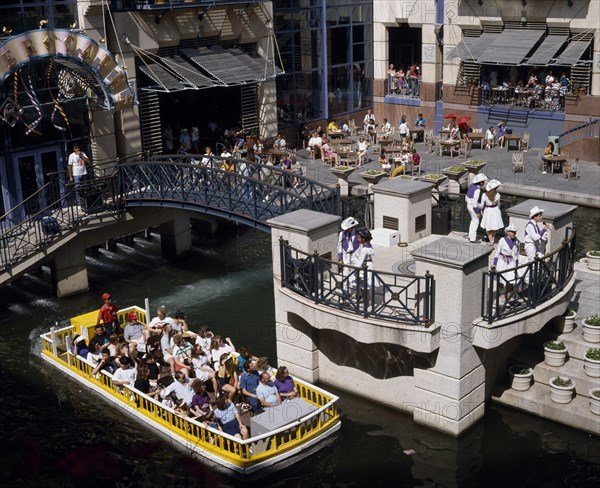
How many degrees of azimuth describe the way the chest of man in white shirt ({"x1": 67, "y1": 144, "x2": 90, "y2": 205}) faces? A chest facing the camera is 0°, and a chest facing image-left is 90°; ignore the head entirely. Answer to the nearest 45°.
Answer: approximately 315°

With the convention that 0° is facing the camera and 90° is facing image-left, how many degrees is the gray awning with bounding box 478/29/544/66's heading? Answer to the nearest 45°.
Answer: approximately 45°

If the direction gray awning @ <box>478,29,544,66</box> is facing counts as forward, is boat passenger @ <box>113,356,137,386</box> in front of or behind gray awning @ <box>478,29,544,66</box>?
in front

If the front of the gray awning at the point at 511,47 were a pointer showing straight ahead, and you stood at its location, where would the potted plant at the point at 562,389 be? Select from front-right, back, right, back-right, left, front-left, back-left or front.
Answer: front-left

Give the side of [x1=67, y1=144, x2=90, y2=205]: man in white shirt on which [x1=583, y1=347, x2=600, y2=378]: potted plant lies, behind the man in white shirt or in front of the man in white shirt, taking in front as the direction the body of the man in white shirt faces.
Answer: in front

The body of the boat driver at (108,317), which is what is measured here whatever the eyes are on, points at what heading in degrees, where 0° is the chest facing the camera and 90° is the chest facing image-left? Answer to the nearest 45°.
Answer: approximately 315°

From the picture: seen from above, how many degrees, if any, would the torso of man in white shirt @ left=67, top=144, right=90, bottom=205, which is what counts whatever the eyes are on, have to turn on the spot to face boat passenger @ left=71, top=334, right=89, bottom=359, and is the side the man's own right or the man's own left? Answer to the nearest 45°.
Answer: approximately 45° to the man's own right
